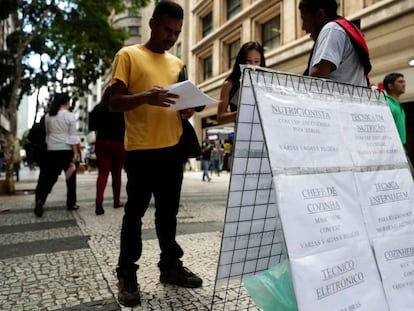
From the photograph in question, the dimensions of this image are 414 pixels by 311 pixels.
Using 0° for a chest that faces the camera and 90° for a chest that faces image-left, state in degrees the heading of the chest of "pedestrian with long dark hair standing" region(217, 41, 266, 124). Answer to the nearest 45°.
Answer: approximately 315°

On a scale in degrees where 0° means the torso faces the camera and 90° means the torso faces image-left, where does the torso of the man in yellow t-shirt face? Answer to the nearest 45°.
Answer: approximately 315°

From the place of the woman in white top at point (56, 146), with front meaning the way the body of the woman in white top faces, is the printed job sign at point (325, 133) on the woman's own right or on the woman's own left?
on the woman's own right

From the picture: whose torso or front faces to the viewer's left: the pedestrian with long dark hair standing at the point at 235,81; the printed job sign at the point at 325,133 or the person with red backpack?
the person with red backpack

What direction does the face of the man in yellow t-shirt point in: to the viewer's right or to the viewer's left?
to the viewer's right

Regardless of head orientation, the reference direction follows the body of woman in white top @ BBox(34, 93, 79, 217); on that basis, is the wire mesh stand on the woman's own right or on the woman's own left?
on the woman's own right

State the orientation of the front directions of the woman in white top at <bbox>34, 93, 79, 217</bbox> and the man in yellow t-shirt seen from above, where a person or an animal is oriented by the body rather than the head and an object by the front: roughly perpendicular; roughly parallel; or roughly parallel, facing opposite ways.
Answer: roughly perpendicular

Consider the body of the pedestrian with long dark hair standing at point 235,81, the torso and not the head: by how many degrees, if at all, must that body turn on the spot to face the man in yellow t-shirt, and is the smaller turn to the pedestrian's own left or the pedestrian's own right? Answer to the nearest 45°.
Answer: approximately 90° to the pedestrian's own right
